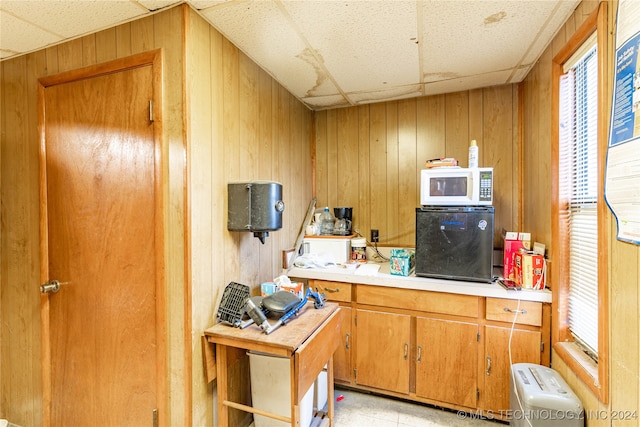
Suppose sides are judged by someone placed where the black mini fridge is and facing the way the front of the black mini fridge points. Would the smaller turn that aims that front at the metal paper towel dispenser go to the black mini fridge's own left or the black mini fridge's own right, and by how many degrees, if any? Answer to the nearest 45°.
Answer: approximately 45° to the black mini fridge's own right

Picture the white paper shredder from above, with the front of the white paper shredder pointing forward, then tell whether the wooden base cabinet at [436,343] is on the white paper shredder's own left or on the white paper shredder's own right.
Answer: on the white paper shredder's own right

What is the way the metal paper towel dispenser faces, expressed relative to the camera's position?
facing the viewer and to the right of the viewer

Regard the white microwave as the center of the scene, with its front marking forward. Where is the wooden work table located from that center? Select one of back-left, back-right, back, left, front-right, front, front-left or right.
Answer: front-right

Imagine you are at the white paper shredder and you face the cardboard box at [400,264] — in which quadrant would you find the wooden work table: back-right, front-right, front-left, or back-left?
front-left

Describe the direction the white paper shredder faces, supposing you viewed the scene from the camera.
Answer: facing the viewer and to the left of the viewer

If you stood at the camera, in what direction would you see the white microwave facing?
facing the viewer

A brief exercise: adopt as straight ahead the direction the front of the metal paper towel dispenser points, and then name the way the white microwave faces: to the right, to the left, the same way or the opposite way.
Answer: to the right

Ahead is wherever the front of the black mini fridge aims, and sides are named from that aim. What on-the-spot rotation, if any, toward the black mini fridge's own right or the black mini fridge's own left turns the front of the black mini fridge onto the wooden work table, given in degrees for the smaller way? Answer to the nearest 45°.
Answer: approximately 45° to the black mini fridge's own right

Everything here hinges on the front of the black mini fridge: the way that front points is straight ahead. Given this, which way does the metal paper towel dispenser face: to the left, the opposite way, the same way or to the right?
to the left

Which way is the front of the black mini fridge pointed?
toward the camera

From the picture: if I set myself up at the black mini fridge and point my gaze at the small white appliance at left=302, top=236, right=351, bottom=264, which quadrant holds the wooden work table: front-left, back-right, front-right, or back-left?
front-left

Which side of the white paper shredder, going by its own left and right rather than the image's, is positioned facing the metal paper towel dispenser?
front
